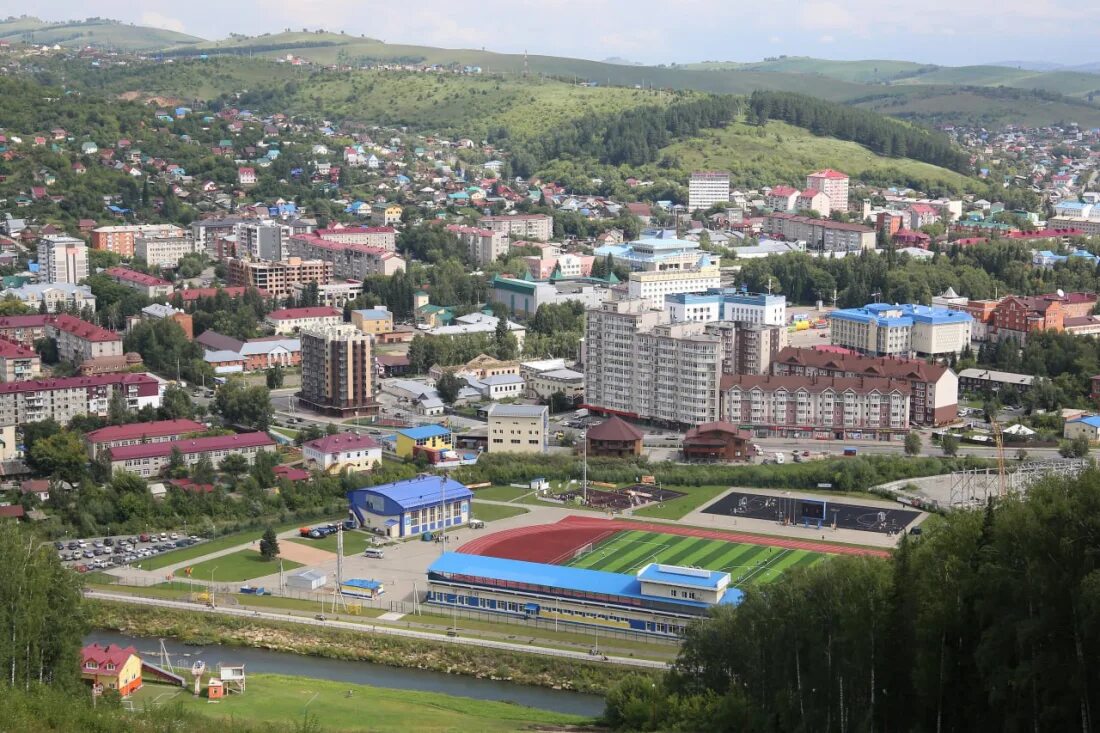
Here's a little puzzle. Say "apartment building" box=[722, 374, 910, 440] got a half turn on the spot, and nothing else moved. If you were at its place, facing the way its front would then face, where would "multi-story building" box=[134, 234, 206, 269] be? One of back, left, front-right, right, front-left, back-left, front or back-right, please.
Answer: front-left

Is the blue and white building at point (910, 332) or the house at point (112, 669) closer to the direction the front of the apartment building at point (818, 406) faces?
the house

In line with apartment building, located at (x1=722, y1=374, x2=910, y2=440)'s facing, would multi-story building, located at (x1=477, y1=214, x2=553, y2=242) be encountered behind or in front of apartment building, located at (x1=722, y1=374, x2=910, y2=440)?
behind

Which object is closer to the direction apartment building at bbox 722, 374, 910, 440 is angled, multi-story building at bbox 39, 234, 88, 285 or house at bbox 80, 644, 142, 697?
the house

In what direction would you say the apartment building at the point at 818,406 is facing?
toward the camera

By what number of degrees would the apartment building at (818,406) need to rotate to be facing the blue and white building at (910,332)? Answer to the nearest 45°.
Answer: approximately 180°

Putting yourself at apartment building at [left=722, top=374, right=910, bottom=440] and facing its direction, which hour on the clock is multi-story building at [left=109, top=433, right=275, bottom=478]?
The multi-story building is roughly at 2 o'clock from the apartment building.

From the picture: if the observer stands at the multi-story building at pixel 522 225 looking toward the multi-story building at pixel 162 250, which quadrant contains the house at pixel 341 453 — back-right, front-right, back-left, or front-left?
front-left

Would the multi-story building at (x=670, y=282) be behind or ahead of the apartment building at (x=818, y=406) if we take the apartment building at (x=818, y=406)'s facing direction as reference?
behind

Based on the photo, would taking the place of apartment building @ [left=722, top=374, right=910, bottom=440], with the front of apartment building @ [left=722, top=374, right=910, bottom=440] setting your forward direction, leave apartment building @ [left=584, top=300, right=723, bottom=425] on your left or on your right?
on your right

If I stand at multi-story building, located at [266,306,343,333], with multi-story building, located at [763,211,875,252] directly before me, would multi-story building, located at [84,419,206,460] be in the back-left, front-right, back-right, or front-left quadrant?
back-right

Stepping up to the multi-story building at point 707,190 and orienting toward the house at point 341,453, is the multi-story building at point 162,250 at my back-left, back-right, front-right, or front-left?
front-right

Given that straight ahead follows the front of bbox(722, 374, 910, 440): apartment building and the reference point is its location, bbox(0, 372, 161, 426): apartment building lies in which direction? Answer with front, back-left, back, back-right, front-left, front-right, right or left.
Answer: right

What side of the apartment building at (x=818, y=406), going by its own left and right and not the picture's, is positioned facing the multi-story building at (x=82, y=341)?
right

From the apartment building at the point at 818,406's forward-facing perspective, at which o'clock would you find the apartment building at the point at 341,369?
the apartment building at the point at 341,369 is roughly at 3 o'clock from the apartment building at the point at 818,406.

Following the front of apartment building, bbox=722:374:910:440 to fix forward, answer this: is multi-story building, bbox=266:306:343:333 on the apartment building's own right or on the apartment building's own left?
on the apartment building's own right
